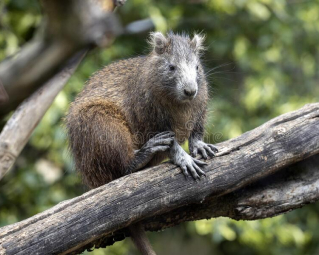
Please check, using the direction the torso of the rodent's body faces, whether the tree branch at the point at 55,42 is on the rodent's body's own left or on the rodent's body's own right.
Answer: on the rodent's body's own right

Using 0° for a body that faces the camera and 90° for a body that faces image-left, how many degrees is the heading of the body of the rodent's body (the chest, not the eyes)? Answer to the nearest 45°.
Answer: approximately 315°

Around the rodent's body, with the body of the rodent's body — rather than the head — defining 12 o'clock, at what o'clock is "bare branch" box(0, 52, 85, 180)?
The bare branch is roughly at 5 o'clock from the rodent's body.
